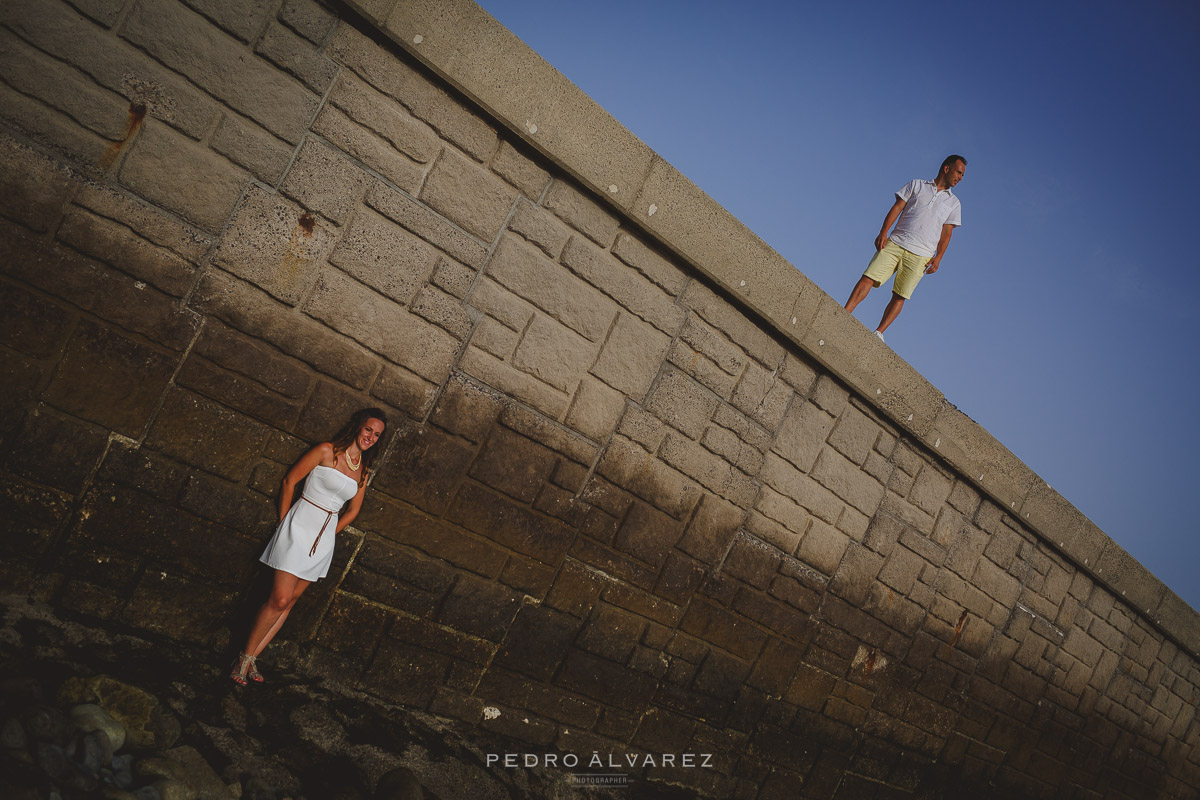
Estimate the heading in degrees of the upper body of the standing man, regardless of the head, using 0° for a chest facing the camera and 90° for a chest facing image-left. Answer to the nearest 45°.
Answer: approximately 0°

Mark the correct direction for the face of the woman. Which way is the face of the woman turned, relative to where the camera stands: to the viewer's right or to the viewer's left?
to the viewer's right

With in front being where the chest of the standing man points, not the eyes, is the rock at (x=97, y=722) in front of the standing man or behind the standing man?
in front

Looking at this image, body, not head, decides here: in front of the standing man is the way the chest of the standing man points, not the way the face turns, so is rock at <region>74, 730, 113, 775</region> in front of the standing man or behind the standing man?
in front

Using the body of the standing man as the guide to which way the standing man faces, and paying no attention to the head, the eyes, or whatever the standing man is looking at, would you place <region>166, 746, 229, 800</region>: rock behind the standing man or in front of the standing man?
in front
